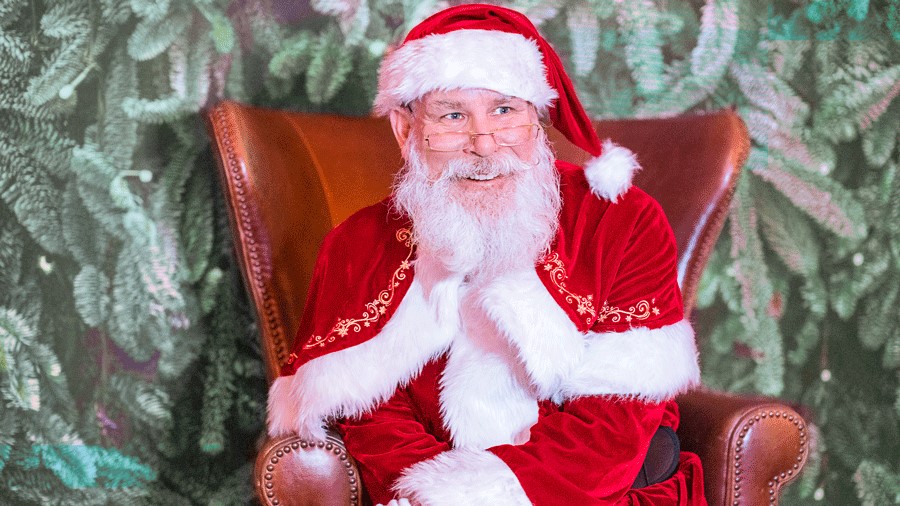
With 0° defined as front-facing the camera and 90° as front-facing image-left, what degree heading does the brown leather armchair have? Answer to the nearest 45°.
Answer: approximately 0°
